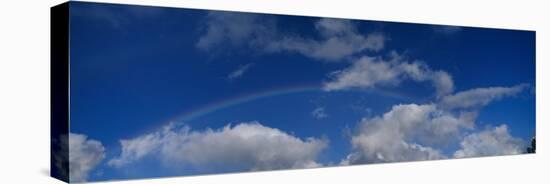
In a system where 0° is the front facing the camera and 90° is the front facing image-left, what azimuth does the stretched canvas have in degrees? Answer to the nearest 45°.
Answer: approximately 315°
